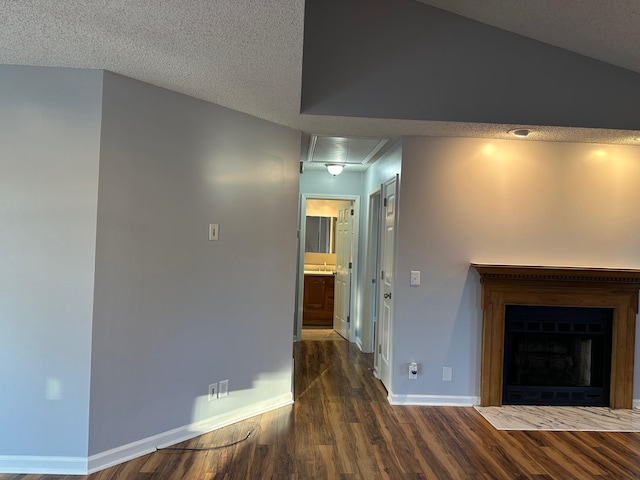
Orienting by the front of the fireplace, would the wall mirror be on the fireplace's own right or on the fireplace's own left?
on the fireplace's own right

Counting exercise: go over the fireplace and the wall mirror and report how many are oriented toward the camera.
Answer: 2

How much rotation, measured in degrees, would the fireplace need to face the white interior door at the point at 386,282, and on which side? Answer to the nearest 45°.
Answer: approximately 90° to its right

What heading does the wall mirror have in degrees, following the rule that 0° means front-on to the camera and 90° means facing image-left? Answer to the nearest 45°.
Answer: approximately 0°

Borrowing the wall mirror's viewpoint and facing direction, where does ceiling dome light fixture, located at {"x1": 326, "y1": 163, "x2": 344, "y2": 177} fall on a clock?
The ceiling dome light fixture is roughly at 12 o'clock from the wall mirror.

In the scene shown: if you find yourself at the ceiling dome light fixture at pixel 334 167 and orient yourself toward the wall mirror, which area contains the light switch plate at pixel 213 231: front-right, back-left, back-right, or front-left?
back-left

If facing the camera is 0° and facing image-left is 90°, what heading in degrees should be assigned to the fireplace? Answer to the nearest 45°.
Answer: approximately 0°

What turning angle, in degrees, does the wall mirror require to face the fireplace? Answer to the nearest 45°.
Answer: approximately 45° to its left
